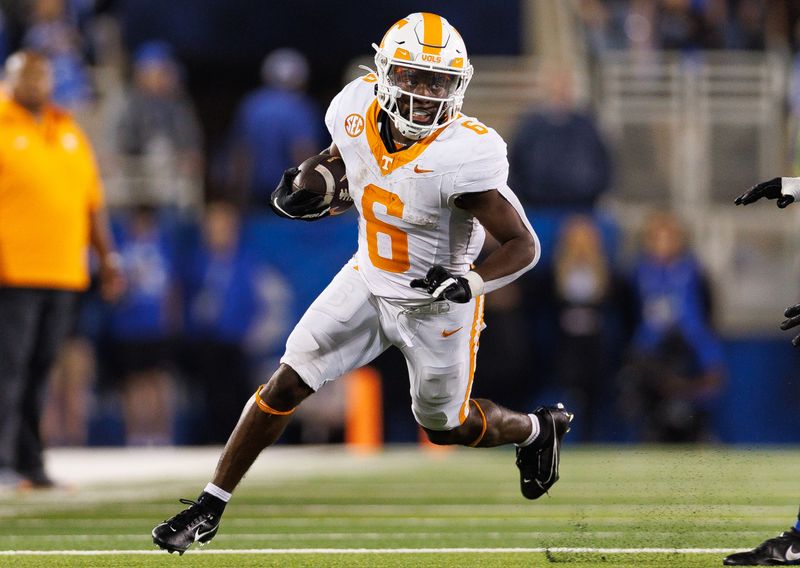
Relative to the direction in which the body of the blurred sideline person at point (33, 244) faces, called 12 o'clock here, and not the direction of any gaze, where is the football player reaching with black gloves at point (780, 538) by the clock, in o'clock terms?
The football player reaching with black gloves is roughly at 11 o'clock from the blurred sideline person.

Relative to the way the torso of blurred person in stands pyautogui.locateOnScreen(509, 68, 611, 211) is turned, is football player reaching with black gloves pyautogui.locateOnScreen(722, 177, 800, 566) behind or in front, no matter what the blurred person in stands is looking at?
in front

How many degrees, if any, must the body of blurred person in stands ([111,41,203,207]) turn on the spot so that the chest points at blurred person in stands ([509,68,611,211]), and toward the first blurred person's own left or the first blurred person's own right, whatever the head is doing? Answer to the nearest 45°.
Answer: approximately 90° to the first blurred person's own left

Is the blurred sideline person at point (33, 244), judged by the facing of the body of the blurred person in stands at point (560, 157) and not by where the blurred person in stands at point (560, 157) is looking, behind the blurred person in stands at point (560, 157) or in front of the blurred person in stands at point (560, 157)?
in front

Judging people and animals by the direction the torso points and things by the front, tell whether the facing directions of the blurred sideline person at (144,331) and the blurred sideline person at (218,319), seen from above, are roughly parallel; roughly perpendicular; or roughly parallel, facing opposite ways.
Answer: roughly parallel

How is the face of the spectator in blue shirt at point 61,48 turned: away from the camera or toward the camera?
toward the camera

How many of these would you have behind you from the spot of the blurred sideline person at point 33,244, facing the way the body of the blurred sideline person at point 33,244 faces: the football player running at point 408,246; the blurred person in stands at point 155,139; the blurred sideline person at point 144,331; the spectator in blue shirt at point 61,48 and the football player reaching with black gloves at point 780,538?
3

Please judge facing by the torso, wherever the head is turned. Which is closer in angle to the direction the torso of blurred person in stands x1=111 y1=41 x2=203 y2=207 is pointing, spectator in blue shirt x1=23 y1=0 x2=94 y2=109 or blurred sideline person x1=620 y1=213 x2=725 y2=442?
the blurred sideline person

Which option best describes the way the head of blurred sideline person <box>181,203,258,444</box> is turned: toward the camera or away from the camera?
toward the camera

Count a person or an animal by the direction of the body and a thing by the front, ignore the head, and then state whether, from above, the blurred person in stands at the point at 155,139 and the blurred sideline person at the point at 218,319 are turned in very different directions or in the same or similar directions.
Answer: same or similar directions

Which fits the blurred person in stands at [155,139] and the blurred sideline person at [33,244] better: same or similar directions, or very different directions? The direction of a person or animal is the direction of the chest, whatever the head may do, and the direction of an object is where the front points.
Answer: same or similar directions

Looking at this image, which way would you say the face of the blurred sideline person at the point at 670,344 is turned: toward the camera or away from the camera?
toward the camera

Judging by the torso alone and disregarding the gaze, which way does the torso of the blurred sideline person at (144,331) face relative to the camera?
toward the camera
